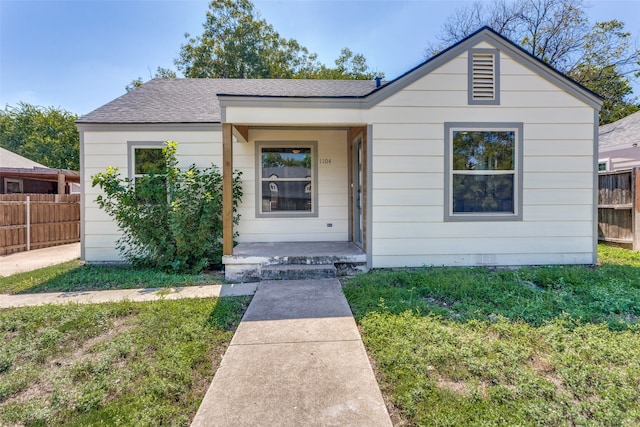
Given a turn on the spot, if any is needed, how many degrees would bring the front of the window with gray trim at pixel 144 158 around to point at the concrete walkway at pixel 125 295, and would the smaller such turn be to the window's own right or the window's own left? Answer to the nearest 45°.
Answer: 0° — it already faces it

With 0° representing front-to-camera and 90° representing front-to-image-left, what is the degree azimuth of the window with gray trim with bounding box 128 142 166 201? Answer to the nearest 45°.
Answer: approximately 0°

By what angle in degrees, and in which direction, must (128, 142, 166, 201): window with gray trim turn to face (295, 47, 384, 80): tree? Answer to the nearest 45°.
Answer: approximately 135° to its left

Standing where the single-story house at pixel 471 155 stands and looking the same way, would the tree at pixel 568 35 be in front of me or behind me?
behind

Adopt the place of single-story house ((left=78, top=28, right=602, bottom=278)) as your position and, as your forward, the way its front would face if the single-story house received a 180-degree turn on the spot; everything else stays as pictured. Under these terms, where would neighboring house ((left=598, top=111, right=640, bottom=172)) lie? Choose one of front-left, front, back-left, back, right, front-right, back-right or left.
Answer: front-right

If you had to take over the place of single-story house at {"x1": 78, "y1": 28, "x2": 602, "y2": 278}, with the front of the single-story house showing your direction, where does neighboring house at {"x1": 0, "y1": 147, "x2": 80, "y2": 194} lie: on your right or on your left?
on your right

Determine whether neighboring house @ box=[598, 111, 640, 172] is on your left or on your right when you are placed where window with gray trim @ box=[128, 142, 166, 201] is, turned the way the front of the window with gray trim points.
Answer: on your left

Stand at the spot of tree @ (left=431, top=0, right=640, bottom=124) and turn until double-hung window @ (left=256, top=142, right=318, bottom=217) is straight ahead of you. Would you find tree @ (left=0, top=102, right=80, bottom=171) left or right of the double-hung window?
right

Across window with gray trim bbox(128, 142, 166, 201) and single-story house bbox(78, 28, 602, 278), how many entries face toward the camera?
2

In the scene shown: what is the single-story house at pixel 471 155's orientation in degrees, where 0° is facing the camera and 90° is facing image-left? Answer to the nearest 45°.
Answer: approximately 0°

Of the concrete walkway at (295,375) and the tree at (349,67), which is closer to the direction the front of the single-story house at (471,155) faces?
the concrete walkway

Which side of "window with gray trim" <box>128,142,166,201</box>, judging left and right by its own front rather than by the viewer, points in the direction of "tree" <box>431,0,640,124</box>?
left
